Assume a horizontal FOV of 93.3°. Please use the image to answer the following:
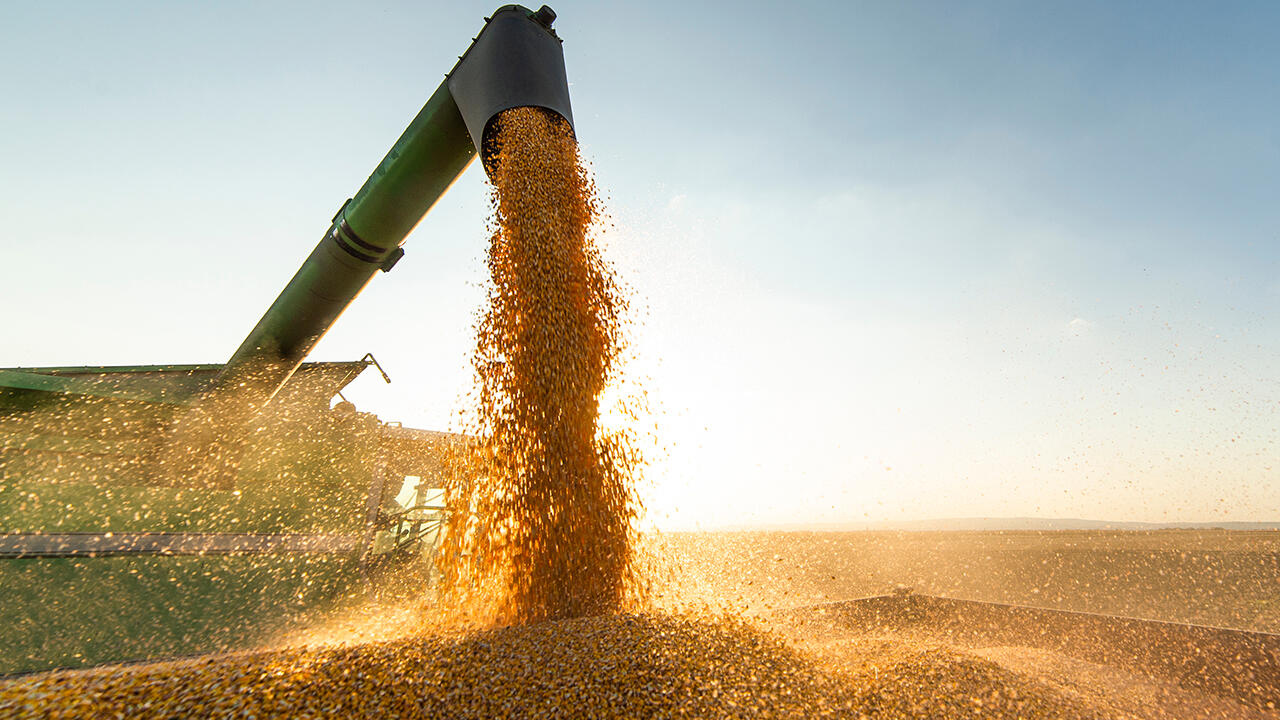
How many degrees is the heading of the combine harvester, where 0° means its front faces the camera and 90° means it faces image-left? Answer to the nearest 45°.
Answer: approximately 90°

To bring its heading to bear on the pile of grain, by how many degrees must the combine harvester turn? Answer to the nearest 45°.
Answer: approximately 90° to its left
